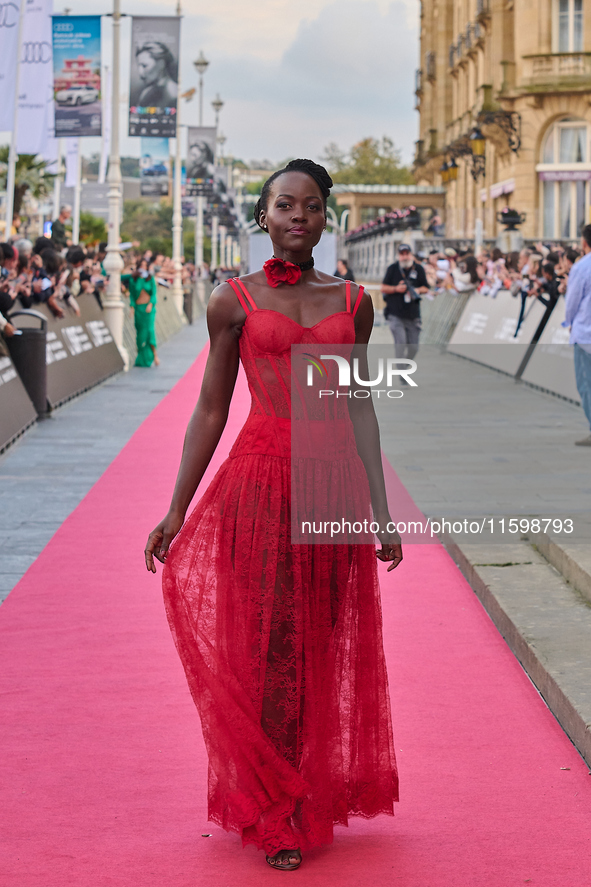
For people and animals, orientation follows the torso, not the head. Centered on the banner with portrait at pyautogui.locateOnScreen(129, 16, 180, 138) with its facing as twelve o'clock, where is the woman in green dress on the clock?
The woman in green dress is roughly at 12 o'clock from the banner with portrait.

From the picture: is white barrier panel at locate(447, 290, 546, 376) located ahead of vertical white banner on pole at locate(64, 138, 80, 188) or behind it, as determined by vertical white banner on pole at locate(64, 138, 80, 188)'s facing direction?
ahead

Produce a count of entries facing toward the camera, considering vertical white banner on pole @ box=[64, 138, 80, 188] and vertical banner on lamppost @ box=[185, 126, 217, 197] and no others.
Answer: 2

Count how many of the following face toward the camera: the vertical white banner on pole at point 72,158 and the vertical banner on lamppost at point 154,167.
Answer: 2

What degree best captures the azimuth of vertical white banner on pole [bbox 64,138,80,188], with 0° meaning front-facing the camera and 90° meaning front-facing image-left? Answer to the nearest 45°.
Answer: approximately 0°
